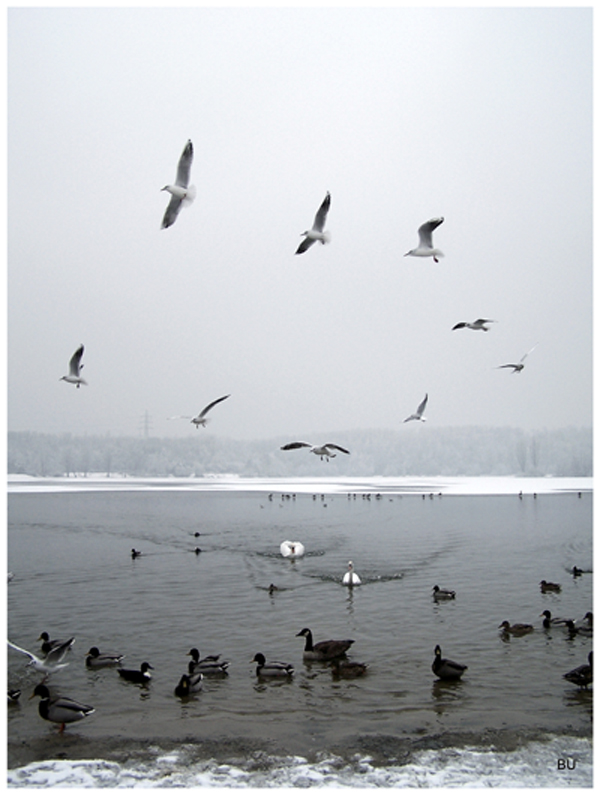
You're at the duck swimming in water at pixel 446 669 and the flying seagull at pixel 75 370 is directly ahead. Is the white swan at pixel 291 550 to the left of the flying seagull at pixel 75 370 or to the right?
right

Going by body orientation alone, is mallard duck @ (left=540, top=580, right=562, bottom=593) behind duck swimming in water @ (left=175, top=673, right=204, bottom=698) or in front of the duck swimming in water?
behind

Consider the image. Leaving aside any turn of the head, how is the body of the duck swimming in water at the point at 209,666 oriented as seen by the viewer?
to the viewer's left

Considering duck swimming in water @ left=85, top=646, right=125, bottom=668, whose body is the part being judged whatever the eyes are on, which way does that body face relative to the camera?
to the viewer's left
